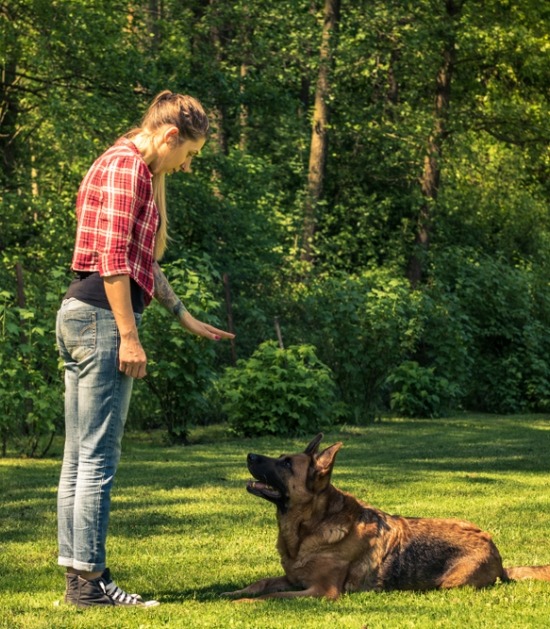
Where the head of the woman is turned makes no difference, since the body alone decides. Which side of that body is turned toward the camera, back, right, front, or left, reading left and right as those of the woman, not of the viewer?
right

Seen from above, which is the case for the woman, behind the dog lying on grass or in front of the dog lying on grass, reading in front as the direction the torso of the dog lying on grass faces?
in front

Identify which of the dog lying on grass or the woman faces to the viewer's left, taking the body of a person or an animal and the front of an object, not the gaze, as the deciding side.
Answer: the dog lying on grass

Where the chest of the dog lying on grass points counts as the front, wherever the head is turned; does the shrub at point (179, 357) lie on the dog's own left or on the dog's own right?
on the dog's own right

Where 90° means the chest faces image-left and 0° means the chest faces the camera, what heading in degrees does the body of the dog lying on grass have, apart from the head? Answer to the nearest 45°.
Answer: approximately 90°

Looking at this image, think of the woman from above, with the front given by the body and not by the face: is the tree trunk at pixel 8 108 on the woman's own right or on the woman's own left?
on the woman's own left

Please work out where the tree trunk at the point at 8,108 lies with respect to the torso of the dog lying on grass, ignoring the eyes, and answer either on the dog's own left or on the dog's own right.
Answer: on the dog's own right

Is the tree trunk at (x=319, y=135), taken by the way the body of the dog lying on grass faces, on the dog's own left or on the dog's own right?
on the dog's own right

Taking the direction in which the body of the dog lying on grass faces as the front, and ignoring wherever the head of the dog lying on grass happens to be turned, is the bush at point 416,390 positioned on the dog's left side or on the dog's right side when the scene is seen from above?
on the dog's right side

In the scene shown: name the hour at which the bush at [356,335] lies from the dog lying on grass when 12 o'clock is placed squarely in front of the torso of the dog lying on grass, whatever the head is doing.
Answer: The bush is roughly at 3 o'clock from the dog lying on grass.

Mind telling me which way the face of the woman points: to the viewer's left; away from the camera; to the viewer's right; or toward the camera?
to the viewer's right

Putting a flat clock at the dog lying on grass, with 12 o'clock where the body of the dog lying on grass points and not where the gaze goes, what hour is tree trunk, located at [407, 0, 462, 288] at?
The tree trunk is roughly at 3 o'clock from the dog lying on grass.

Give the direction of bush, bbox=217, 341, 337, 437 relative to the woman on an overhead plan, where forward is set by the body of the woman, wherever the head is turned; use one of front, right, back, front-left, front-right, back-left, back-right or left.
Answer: left

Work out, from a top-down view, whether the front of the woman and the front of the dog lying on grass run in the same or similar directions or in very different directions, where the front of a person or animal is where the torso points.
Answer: very different directions

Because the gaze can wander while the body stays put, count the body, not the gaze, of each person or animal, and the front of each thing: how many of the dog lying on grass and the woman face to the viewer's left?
1

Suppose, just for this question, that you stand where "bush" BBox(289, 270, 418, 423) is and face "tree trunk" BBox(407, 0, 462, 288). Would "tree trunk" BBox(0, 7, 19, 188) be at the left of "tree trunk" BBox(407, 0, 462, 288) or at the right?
left

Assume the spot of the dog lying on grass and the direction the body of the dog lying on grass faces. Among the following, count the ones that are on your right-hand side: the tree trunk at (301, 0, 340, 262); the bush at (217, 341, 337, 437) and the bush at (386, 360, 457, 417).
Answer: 3
